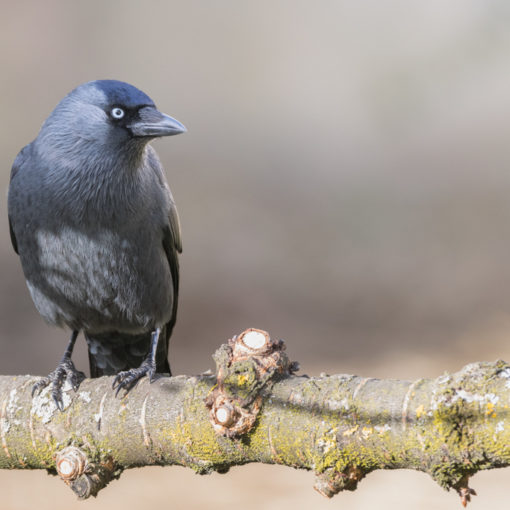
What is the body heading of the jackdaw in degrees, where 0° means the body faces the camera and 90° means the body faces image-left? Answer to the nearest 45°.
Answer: approximately 0°
